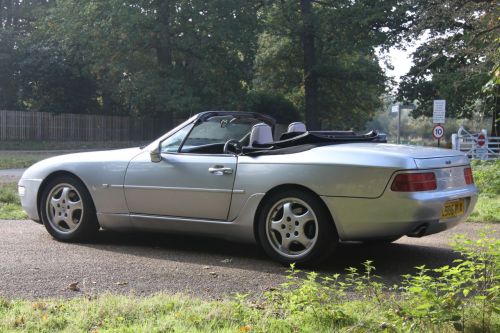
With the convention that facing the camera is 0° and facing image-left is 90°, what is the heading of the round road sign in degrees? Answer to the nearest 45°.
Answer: approximately 0°

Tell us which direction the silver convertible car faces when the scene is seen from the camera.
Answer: facing away from the viewer and to the left of the viewer

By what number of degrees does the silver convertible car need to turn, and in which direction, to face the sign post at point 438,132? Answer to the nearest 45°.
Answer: approximately 90° to its right

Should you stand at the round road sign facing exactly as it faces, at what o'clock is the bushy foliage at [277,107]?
The bushy foliage is roughly at 4 o'clock from the round road sign.

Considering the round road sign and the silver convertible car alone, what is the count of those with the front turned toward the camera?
1

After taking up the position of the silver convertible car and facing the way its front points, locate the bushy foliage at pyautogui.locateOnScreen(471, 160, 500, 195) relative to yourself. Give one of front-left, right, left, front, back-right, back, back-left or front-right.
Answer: right

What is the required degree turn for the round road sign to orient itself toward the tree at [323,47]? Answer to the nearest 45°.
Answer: approximately 135° to its right

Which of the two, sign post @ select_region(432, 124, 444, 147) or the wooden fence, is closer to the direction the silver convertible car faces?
the wooden fence

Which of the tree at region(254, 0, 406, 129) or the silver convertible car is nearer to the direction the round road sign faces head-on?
the silver convertible car

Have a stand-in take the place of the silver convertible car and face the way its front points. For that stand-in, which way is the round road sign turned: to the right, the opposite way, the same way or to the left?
to the left

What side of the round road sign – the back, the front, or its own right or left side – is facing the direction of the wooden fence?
right

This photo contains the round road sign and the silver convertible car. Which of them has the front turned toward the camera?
the round road sign

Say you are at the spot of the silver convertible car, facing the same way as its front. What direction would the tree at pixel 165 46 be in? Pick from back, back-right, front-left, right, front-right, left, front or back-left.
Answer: front-right
